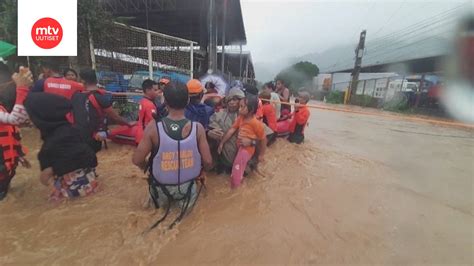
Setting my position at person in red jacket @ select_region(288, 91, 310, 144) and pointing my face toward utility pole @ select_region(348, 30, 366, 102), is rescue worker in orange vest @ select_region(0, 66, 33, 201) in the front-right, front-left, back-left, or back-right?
back-left

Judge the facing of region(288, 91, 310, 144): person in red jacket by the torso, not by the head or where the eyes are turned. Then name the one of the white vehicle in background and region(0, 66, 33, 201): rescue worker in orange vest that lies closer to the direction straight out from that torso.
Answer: the rescue worker in orange vest

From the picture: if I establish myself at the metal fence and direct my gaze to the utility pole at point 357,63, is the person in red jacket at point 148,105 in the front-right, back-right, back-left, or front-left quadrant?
back-right
